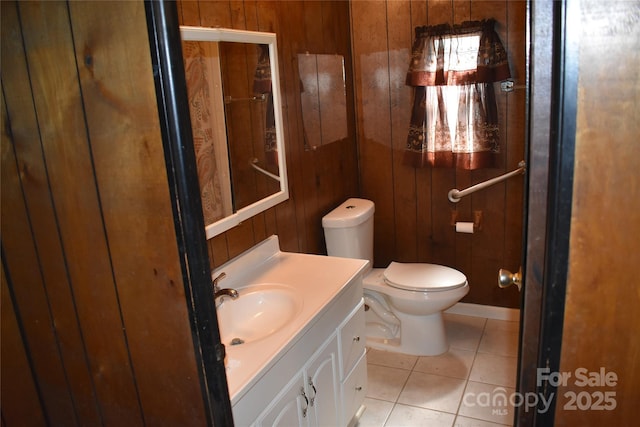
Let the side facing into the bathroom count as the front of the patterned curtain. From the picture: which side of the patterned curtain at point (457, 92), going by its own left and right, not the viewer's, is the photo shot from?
front

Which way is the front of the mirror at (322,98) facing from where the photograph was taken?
facing the viewer and to the right of the viewer

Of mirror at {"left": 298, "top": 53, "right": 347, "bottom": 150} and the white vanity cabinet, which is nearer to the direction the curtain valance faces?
the white vanity cabinet

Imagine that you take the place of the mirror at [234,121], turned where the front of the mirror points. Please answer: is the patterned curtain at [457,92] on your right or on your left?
on your left

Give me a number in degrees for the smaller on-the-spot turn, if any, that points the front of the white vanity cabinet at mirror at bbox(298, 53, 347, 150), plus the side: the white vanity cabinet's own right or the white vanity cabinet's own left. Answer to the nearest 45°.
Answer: approximately 135° to the white vanity cabinet's own left

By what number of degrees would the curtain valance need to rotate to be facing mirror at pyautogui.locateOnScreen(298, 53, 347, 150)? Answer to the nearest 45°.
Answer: approximately 45° to its right

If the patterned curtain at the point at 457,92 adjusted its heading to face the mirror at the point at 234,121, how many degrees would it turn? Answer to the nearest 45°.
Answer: approximately 45° to its right

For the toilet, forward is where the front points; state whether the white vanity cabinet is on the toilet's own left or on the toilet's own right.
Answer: on the toilet's own right
